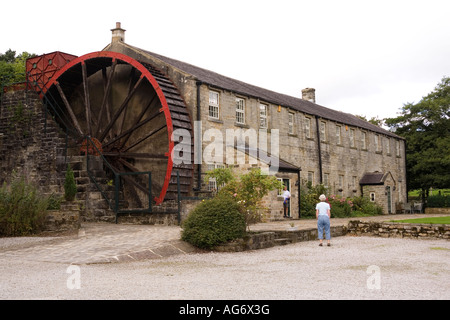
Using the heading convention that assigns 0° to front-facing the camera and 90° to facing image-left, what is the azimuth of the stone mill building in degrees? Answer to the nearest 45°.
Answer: approximately 315°

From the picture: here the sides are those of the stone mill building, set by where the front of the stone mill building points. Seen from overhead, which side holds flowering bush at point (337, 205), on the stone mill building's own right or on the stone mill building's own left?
on the stone mill building's own left

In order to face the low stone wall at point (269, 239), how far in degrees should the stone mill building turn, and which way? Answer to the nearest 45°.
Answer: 0° — it already faces it

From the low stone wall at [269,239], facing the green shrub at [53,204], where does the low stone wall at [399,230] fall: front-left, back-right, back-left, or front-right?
back-right

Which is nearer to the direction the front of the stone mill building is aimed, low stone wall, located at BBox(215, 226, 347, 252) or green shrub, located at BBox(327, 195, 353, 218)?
the low stone wall

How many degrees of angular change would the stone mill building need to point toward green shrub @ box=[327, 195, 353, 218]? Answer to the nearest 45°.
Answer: approximately 90° to its left

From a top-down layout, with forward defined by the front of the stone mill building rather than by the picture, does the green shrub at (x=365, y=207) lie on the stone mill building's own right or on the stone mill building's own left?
on the stone mill building's own left

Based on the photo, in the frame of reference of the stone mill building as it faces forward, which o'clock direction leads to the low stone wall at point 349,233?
The low stone wall is roughly at 12 o'clock from the stone mill building.

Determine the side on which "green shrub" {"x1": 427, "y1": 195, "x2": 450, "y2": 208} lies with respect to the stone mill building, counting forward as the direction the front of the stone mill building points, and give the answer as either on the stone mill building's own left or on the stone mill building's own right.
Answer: on the stone mill building's own left

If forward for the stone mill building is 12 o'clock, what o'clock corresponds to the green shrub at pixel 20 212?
The green shrub is roughly at 2 o'clock from the stone mill building.
